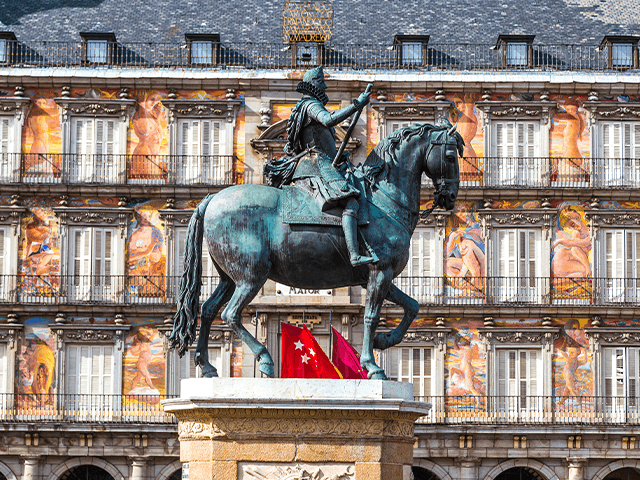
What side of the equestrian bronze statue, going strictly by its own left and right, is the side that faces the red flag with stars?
left

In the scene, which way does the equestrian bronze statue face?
to the viewer's right
